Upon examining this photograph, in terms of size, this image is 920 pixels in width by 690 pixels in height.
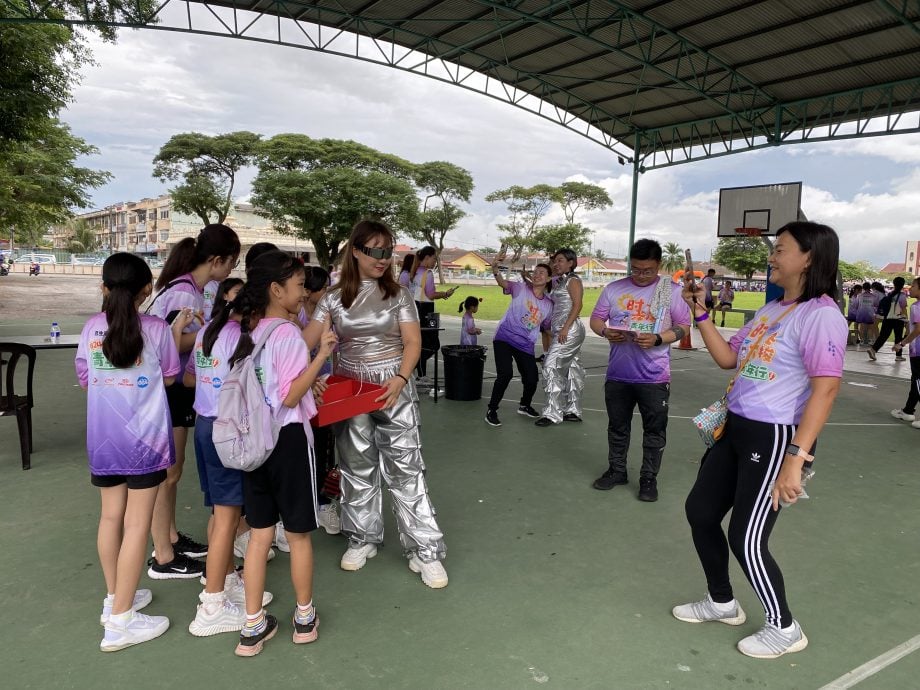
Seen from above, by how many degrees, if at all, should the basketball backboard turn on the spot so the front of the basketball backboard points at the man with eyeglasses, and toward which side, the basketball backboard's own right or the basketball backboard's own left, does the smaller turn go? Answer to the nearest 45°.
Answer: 0° — it already faces them

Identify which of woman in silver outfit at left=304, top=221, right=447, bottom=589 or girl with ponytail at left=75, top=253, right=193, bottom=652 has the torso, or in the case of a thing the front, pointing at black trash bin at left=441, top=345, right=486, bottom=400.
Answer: the girl with ponytail

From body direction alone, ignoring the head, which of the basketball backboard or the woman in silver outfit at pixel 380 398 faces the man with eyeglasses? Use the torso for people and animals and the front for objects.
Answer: the basketball backboard

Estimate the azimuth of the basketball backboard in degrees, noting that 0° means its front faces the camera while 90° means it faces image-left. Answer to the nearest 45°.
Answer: approximately 0°

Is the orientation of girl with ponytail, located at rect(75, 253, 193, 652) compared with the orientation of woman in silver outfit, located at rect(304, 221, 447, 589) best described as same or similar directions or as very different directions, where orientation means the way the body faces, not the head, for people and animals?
very different directions

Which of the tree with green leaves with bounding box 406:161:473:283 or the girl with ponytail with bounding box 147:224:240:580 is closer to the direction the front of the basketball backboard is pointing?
the girl with ponytail

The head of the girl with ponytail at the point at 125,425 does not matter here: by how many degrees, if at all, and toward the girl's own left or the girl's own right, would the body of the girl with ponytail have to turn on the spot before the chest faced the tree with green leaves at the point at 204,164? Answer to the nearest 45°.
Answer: approximately 45° to the girl's own left

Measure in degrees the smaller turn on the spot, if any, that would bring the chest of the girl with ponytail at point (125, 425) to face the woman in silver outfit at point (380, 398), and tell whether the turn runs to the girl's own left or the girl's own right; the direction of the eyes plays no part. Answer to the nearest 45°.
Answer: approximately 45° to the girl's own right

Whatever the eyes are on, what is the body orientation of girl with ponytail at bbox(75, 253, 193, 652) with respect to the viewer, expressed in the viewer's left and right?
facing away from the viewer and to the right of the viewer
